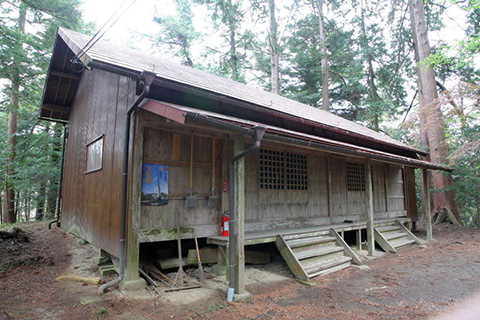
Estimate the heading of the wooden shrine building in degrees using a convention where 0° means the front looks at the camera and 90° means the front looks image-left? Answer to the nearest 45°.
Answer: approximately 315°

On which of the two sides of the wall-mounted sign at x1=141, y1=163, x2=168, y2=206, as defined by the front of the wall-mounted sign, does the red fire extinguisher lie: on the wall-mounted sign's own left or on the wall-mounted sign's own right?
on the wall-mounted sign's own left

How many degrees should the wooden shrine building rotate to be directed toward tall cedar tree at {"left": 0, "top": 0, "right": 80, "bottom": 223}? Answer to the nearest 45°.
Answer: approximately 180°

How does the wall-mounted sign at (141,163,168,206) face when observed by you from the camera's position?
facing the viewer and to the right of the viewer

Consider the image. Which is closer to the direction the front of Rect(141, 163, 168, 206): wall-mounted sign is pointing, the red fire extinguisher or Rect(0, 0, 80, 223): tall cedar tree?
the red fire extinguisher
